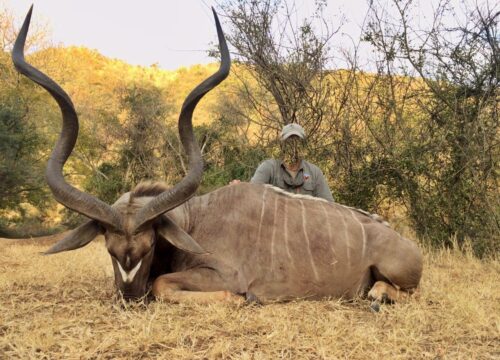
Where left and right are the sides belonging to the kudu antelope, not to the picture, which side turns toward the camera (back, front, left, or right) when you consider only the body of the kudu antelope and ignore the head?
left
